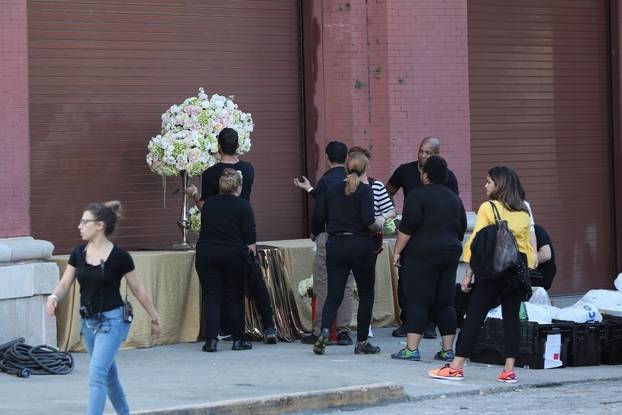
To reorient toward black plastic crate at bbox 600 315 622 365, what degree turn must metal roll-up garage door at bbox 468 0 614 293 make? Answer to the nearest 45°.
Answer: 0° — it already faces it

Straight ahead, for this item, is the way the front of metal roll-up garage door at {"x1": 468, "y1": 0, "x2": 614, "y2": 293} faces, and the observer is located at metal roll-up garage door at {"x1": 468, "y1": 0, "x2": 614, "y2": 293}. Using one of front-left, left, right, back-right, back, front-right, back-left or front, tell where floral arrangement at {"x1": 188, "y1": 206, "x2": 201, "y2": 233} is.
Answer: front-right

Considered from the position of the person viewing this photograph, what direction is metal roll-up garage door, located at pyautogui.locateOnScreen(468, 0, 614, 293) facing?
facing the viewer

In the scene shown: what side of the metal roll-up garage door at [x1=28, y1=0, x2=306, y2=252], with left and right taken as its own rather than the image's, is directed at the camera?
front

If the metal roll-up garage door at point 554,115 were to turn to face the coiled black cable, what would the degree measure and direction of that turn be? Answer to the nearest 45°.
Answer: approximately 45° to its right

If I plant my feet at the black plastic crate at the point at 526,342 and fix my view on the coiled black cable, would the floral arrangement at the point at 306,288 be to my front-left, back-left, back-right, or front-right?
front-right

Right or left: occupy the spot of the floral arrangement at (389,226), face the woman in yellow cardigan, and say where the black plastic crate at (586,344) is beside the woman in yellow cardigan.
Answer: left

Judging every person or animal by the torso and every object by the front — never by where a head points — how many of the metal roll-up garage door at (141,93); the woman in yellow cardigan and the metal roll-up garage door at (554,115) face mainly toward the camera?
2

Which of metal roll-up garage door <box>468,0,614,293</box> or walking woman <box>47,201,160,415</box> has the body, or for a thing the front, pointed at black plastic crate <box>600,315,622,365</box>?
the metal roll-up garage door
